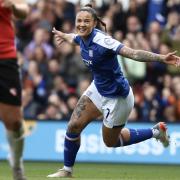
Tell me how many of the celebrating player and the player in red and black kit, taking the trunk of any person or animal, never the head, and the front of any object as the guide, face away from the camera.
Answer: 0

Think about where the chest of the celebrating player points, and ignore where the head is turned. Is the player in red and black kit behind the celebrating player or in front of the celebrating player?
in front

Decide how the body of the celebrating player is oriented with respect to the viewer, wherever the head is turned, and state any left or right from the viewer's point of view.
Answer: facing the viewer and to the left of the viewer

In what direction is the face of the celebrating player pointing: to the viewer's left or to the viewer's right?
to the viewer's left
